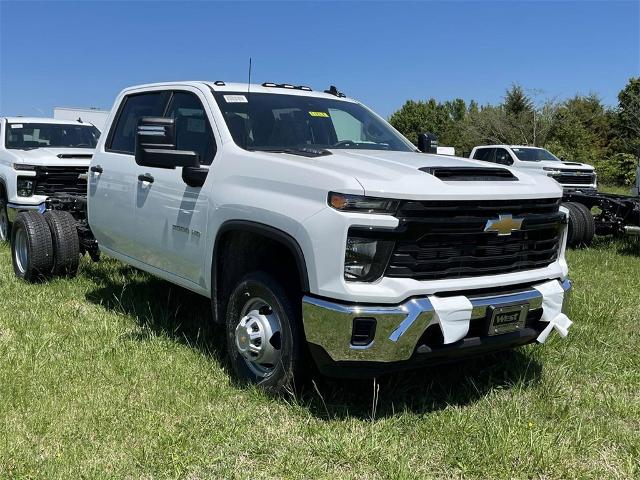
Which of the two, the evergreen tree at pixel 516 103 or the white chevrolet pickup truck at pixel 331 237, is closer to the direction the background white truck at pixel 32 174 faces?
the white chevrolet pickup truck

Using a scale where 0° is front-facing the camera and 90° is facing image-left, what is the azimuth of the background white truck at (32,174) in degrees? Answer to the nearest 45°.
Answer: approximately 315°

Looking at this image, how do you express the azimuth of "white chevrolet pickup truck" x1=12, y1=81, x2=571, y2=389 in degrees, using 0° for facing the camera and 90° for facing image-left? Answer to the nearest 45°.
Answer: approximately 315°

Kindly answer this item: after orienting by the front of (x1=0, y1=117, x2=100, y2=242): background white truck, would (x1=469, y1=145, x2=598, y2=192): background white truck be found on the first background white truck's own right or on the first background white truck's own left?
on the first background white truck's own left

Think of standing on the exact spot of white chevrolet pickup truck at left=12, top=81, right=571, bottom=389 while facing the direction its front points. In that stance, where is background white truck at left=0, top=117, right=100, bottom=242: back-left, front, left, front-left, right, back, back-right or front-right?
back

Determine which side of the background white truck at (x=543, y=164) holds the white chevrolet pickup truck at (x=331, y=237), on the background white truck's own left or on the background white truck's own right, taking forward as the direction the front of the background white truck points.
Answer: on the background white truck's own right

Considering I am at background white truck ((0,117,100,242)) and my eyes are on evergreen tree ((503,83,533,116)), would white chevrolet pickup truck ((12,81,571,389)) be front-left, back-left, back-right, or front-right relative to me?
back-right

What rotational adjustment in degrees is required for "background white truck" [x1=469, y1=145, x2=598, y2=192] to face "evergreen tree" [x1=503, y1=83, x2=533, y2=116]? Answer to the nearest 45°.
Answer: approximately 135° to its left
